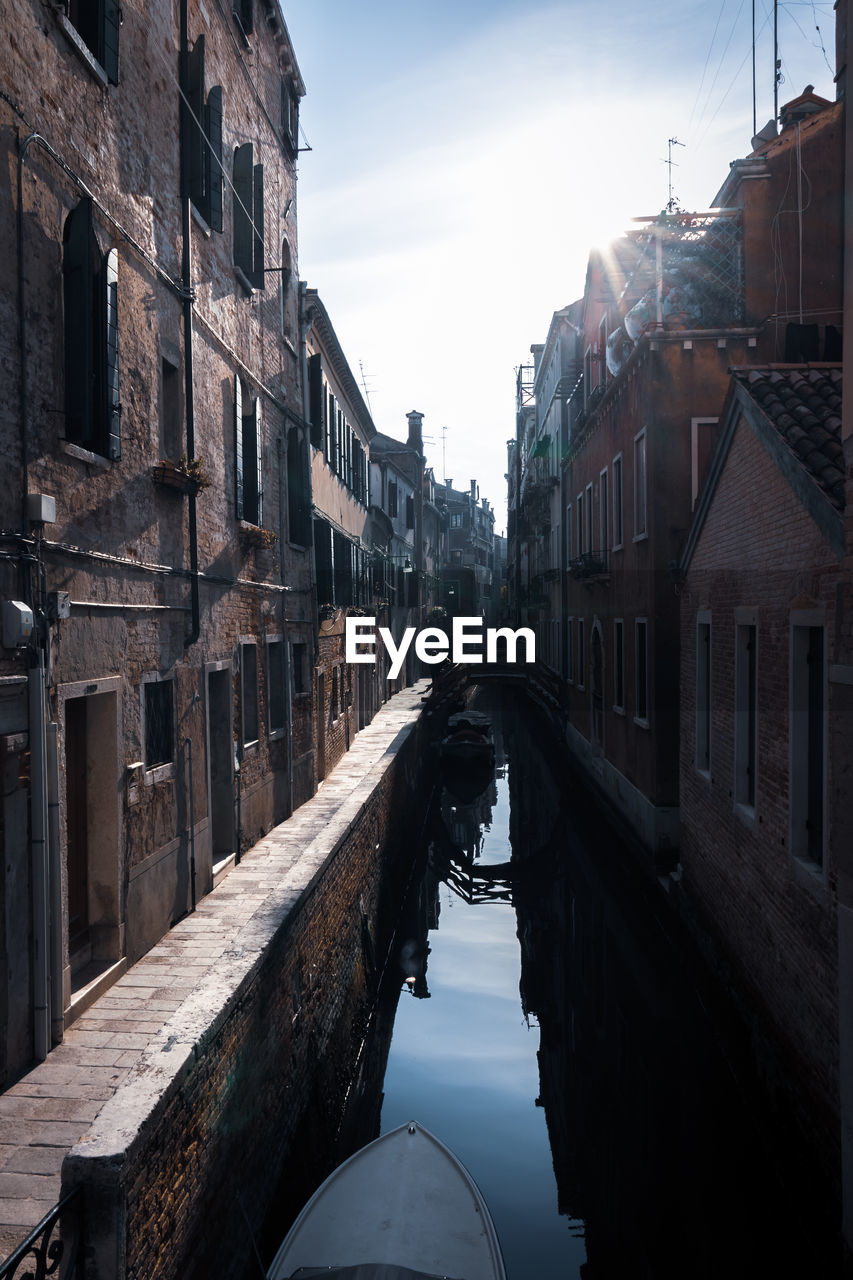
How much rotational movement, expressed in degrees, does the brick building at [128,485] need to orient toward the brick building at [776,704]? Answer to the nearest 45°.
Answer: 0° — it already faces it

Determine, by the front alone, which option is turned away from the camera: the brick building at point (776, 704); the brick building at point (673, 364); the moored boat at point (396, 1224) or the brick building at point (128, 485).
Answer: the moored boat

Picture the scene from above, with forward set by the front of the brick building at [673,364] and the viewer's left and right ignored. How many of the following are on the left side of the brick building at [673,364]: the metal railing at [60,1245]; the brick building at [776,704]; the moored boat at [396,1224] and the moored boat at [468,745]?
3

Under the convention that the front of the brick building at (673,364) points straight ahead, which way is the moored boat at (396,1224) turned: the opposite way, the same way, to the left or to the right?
to the right

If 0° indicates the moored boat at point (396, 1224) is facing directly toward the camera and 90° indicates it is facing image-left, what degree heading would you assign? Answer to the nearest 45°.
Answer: approximately 180°

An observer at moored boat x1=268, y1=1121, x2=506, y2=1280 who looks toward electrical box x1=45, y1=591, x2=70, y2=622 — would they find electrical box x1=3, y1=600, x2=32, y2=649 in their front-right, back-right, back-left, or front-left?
front-left

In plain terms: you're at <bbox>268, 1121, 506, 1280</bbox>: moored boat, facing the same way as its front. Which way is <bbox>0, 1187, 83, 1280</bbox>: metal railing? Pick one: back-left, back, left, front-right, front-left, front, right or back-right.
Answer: back-left

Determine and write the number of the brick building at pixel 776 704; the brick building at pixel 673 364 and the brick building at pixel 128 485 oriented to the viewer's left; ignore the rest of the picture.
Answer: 2

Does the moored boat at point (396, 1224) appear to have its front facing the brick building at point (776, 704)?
no

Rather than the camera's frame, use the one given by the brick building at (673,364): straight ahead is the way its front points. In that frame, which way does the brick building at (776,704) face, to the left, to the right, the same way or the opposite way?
the same way

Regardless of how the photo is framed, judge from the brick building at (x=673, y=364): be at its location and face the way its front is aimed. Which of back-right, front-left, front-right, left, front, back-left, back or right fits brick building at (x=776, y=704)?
left

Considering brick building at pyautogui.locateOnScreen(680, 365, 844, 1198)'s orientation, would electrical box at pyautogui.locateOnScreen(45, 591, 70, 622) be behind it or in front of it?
in front

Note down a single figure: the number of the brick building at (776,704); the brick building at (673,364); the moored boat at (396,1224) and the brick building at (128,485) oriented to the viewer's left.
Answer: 2

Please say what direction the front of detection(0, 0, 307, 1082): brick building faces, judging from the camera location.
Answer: facing to the right of the viewer

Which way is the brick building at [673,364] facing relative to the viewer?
to the viewer's left

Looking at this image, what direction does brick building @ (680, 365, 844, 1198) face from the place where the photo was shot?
facing to the left of the viewer
